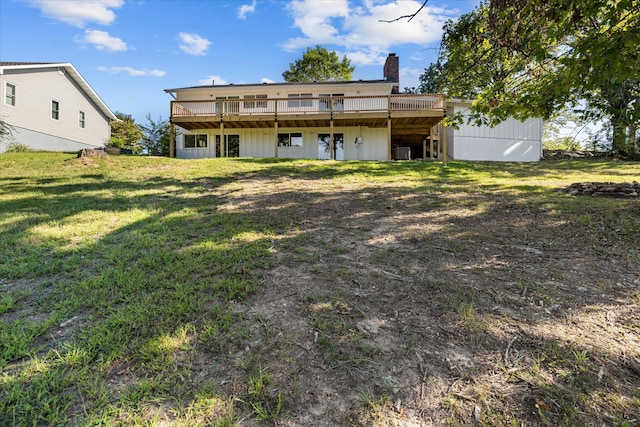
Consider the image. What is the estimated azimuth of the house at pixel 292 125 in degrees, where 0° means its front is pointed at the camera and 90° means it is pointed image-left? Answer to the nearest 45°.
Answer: approximately 180°

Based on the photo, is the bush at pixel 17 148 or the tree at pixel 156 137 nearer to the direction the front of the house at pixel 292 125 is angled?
the tree

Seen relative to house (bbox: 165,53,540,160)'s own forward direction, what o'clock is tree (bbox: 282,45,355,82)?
The tree is roughly at 12 o'clock from the house.

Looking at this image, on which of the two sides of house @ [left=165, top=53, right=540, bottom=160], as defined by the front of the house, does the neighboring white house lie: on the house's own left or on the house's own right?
on the house's own left
